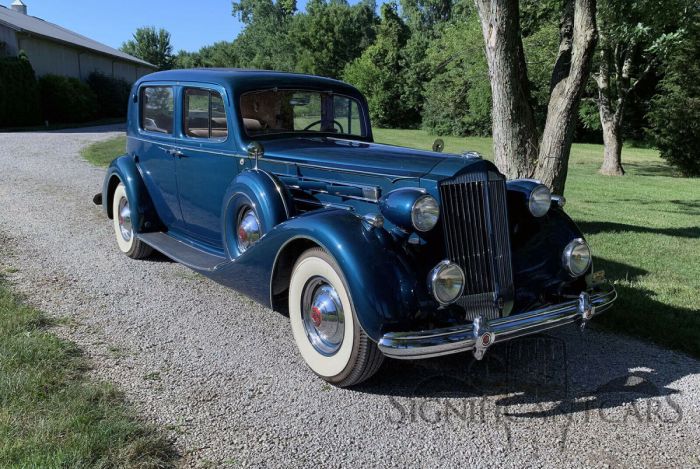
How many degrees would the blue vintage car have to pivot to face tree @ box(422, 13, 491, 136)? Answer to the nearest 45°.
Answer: approximately 135° to its left

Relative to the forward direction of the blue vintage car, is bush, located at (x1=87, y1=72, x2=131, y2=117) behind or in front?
behind

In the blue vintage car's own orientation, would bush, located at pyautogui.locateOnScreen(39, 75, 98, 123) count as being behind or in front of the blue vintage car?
behind

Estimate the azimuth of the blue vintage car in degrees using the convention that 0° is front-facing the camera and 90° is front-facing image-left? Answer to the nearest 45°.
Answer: approximately 315°

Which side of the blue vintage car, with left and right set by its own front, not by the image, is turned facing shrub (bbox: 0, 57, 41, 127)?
back
